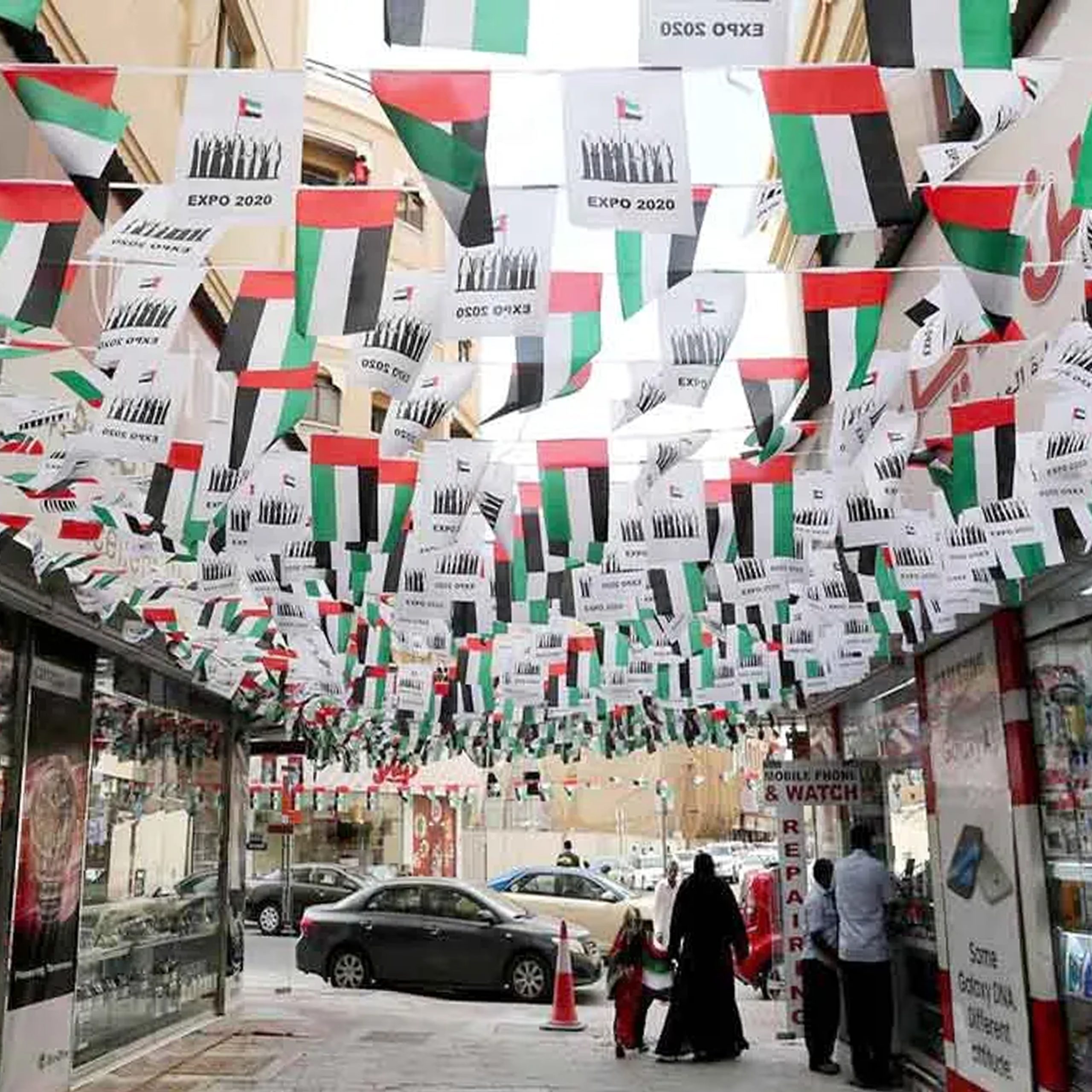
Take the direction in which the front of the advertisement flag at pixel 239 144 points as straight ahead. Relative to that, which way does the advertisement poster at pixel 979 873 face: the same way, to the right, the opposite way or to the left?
to the right

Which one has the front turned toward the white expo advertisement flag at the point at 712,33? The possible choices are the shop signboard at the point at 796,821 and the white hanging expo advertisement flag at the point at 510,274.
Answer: the shop signboard

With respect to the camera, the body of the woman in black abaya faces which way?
away from the camera

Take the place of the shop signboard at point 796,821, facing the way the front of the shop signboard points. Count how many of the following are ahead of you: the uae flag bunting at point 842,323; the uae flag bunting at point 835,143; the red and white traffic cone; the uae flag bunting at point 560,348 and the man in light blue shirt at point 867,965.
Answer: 4

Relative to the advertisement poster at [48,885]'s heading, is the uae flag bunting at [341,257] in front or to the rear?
in front

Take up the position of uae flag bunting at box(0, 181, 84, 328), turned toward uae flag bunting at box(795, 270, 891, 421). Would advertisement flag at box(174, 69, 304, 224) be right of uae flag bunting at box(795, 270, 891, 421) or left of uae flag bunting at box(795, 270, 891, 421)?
right

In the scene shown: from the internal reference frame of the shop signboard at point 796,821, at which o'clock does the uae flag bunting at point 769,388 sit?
The uae flag bunting is roughly at 12 o'clock from the shop signboard.

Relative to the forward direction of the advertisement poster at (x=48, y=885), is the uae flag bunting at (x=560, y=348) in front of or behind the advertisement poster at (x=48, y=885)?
in front

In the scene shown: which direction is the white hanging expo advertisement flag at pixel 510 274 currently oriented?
away from the camera

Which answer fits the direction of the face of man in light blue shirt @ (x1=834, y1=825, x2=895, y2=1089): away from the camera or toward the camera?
away from the camera

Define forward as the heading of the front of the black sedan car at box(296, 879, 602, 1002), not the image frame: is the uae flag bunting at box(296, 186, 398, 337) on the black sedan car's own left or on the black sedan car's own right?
on the black sedan car's own right

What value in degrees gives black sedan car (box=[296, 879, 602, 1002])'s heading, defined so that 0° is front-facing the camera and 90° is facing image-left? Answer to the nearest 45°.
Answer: approximately 315°
